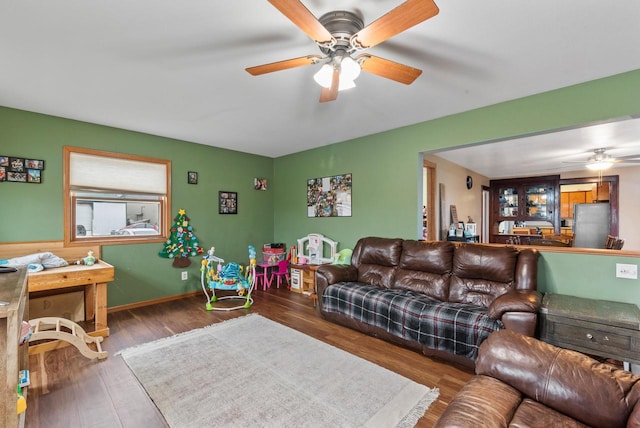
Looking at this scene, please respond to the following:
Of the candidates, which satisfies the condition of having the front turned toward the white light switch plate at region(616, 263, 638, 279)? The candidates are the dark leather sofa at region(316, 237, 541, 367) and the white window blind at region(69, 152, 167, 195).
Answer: the white window blind

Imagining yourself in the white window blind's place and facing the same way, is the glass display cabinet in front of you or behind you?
in front

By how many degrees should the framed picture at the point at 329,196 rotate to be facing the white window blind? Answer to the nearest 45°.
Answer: approximately 45° to its right

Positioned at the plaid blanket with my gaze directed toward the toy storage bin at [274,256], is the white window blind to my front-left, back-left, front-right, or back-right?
front-left

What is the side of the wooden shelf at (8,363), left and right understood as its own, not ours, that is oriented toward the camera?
right

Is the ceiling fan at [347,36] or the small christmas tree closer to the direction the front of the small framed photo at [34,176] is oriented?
the ceiling fan

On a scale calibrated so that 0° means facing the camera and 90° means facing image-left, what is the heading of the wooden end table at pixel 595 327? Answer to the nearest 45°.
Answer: approximately 45°

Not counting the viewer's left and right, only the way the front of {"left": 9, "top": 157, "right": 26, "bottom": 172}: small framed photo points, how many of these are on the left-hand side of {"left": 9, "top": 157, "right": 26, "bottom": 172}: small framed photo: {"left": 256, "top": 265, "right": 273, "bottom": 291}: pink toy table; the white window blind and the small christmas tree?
3

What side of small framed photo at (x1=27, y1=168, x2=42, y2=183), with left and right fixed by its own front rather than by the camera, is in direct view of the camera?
front

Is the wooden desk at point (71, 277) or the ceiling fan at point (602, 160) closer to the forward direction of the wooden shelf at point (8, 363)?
the ceiling fan

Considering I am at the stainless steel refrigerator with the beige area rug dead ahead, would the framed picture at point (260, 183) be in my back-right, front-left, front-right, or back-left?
front-right

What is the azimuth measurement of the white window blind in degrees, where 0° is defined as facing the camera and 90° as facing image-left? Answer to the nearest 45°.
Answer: approximately 315°

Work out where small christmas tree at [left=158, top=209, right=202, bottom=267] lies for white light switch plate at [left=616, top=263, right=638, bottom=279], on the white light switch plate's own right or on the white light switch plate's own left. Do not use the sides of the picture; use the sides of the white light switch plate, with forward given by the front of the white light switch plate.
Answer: on the white light switch plate's own right
